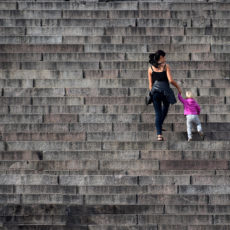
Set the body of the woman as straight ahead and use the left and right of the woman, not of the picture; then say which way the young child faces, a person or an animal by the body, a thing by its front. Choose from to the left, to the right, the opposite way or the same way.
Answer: the same way

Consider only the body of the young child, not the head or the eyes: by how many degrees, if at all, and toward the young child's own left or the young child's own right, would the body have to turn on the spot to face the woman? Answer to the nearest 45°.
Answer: approximately 90° to the young child's own left

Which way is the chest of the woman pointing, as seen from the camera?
away from the camera

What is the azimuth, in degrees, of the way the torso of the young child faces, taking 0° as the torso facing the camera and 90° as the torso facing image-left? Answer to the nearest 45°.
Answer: approximately 180°

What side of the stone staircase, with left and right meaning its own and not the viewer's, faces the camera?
front

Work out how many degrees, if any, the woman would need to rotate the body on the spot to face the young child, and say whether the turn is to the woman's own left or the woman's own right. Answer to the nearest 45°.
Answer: approximately 90° to the woman's own right

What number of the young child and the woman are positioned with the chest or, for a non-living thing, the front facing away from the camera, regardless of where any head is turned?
2
